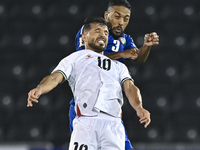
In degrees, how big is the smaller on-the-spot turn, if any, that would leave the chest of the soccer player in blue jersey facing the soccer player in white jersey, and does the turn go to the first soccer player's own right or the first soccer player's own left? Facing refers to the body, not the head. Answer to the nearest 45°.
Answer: approximately 45° to the first soccer player's own right

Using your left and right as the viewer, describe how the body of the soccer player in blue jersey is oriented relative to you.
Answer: facing the viewer and to the right of the viewer
